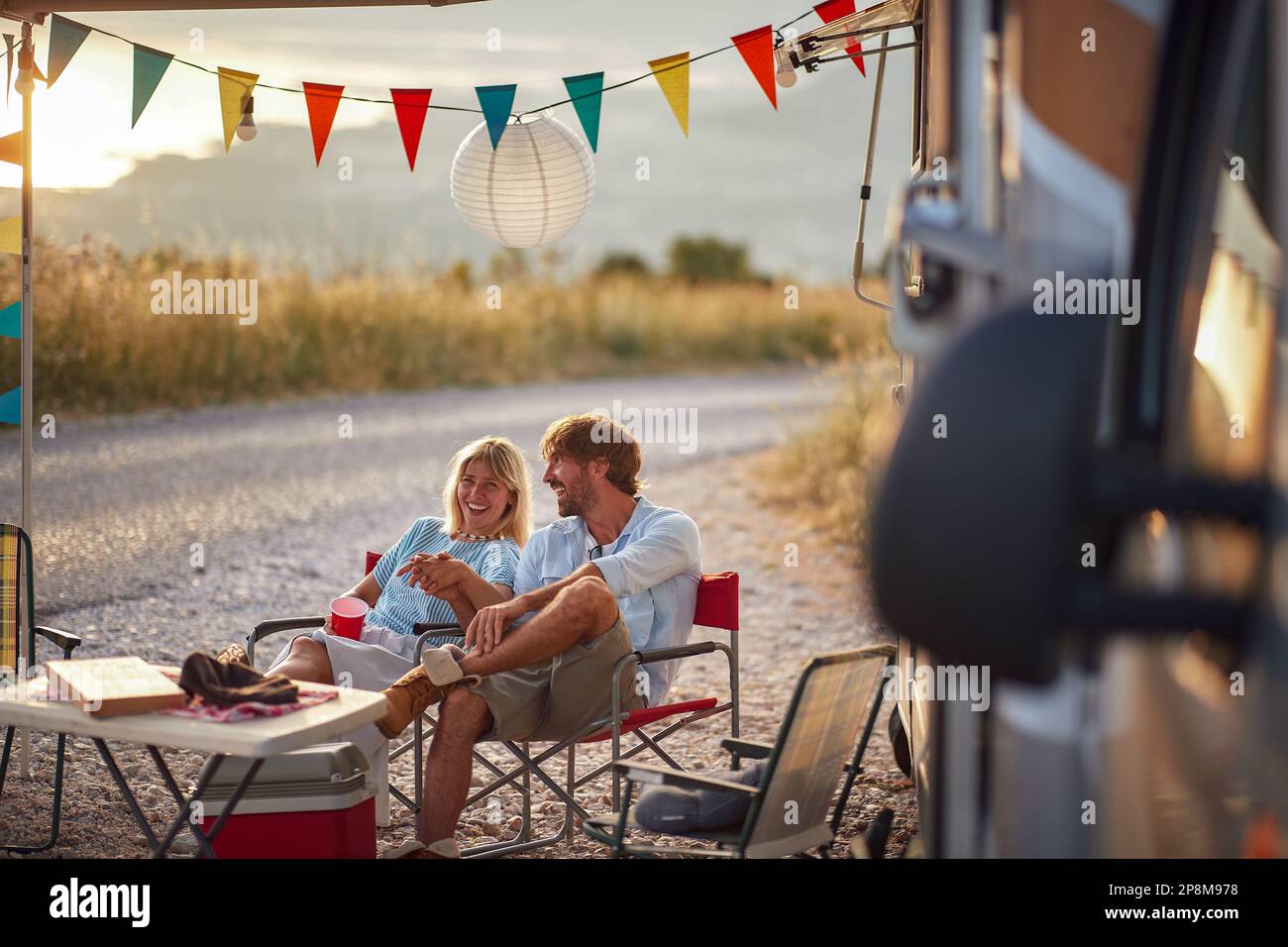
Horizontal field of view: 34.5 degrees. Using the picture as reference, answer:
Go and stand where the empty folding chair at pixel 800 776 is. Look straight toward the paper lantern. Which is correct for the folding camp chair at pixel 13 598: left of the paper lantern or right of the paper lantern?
left

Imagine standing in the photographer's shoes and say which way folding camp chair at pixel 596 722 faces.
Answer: facing the viewer and to the left of the viewer

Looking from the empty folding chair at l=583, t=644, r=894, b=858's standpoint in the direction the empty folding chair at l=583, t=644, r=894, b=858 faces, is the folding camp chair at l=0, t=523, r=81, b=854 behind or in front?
in front

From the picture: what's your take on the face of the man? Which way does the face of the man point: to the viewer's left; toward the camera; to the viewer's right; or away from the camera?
to the viewer's left

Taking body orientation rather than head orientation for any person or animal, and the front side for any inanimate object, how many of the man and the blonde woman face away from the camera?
0

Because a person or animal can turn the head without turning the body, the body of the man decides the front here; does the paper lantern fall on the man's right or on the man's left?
on the man's right

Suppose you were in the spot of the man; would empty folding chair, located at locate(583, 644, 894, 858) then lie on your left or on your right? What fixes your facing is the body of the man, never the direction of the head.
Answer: on your left

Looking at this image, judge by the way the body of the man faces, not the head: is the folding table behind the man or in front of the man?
in front

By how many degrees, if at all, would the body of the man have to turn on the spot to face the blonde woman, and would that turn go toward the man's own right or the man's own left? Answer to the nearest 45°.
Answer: approximately 90° to the man's own right

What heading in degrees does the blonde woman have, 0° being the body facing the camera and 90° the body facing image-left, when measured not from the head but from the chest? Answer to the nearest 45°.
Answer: approximately 45°

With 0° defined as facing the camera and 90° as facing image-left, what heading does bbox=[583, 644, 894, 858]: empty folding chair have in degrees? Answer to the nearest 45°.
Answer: approximately 135°

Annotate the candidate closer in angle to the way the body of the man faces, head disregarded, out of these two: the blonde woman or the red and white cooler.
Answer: the red and white cooler
